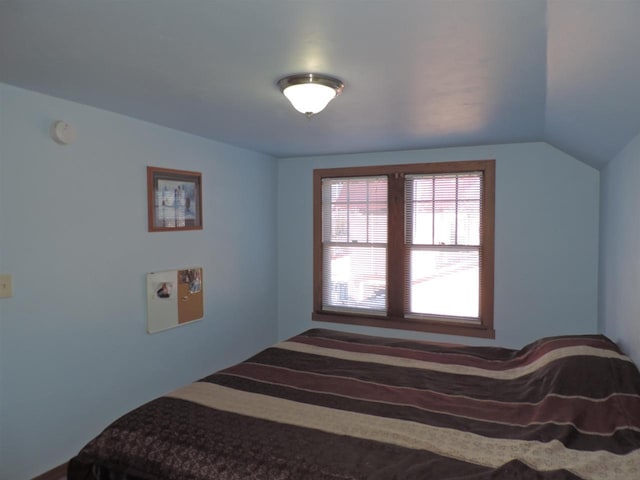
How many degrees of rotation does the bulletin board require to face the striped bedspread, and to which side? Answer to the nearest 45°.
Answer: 0° — it already faces it

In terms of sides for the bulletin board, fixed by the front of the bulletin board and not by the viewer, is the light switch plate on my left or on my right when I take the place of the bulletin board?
on my right

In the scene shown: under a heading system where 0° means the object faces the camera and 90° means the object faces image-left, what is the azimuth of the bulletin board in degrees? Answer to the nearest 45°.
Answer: approximately 315°

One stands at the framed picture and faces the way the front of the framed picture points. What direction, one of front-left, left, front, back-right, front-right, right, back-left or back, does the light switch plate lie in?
right

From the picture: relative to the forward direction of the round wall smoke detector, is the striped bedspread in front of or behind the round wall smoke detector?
in front

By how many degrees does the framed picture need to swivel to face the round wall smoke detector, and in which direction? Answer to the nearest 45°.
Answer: approximately 90° to its right

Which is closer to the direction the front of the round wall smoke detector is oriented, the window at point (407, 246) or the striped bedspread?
the striped bedspread

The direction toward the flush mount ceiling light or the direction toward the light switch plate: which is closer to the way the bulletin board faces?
the flush mount ceiling light

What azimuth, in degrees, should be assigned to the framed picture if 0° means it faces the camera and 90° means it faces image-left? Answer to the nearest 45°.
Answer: approximately 315°

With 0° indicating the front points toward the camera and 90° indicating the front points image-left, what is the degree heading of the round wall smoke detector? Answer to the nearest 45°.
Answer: approximately 315°

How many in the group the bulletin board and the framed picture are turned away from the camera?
0

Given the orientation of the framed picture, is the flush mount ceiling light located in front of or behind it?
in front
